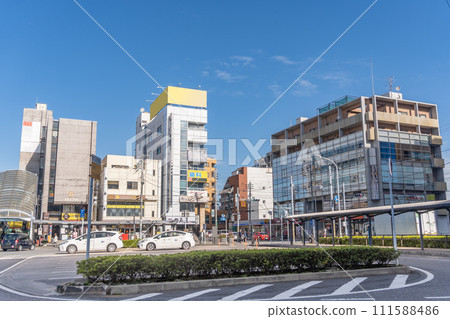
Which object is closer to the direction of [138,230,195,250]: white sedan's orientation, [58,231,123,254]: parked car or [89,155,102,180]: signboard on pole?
the parked car

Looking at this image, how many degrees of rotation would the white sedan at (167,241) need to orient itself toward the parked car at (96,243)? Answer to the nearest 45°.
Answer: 0° — it already faces it

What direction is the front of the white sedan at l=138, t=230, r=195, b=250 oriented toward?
to the viewer's left

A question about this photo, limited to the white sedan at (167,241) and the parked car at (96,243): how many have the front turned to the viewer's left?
2

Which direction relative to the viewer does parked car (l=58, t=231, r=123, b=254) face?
to the viewer's left

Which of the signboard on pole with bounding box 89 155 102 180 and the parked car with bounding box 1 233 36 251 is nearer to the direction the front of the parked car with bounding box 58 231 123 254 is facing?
the parked car

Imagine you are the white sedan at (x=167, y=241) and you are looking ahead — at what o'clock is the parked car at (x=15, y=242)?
The parked car is roughly at 1 o'clock from the white sedan.

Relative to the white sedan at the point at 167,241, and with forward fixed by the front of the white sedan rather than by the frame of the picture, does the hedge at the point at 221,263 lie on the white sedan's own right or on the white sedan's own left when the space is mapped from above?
on the white sedan's own left

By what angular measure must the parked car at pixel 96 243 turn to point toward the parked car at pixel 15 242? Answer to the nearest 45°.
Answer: approximately 45° to its right

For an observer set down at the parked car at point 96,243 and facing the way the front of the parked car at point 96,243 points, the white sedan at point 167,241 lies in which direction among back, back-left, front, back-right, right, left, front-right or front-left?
back
